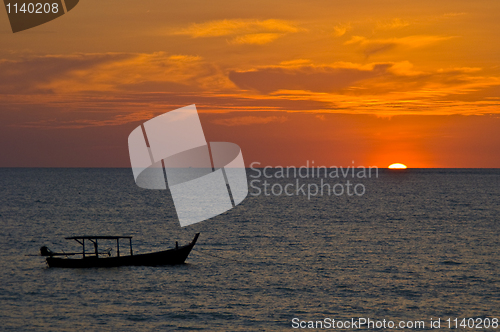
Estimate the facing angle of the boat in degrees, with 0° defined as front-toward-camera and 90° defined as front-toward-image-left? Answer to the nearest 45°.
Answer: approximately 270°
